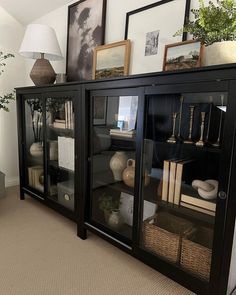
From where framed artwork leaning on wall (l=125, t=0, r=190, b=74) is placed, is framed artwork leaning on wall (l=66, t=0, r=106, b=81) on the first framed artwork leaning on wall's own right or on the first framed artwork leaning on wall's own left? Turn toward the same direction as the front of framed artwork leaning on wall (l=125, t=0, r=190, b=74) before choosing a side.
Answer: on the first framed artwork leaning on wall's own right

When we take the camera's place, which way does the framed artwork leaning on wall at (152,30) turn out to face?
facing the viewer and to the left of the viewer

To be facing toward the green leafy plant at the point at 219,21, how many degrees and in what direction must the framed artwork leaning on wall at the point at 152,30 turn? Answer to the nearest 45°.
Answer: approximately 90° to its left

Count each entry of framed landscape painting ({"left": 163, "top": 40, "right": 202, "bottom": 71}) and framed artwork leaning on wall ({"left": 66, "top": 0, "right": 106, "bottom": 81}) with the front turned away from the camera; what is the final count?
0

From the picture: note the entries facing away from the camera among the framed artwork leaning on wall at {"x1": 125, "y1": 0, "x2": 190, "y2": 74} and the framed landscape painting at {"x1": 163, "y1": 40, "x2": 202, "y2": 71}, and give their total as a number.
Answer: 0

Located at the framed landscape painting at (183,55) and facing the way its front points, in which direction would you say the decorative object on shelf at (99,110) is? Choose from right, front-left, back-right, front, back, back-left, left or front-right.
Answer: front-right
